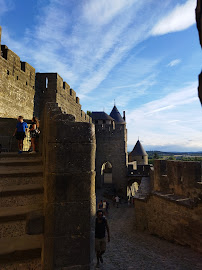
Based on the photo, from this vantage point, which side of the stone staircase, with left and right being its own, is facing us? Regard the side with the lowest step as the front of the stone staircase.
front

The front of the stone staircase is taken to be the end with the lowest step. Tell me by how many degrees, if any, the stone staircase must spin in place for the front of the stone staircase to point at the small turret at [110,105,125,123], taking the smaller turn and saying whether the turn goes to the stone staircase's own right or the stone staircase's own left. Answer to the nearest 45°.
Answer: approximately 135° to the stone staircase's own left

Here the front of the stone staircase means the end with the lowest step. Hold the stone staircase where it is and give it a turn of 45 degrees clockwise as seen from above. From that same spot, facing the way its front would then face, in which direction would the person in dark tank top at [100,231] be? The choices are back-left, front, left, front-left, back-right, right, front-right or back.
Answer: back

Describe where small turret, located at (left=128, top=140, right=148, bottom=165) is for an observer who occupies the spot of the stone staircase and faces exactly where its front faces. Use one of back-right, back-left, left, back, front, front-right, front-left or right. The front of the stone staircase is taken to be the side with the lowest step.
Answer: back-left

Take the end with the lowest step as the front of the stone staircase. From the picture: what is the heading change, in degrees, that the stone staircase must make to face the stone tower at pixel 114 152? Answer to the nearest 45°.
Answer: approximately 135° to its left
